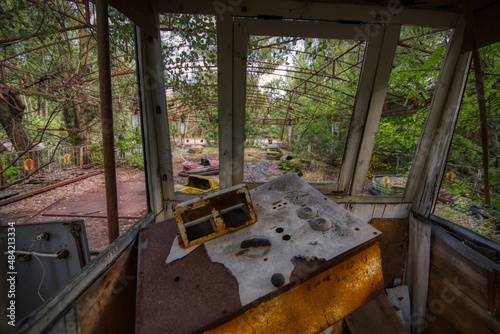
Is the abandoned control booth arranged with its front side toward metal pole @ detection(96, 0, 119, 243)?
no

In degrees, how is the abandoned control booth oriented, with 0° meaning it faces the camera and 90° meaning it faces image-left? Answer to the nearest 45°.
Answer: approximately 180°
